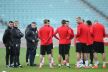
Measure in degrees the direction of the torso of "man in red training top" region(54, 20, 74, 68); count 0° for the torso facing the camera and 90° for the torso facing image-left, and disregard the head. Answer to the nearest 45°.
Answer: approximately 180°

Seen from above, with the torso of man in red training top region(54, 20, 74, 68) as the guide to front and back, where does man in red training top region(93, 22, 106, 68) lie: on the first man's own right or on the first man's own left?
on the first man's own right
